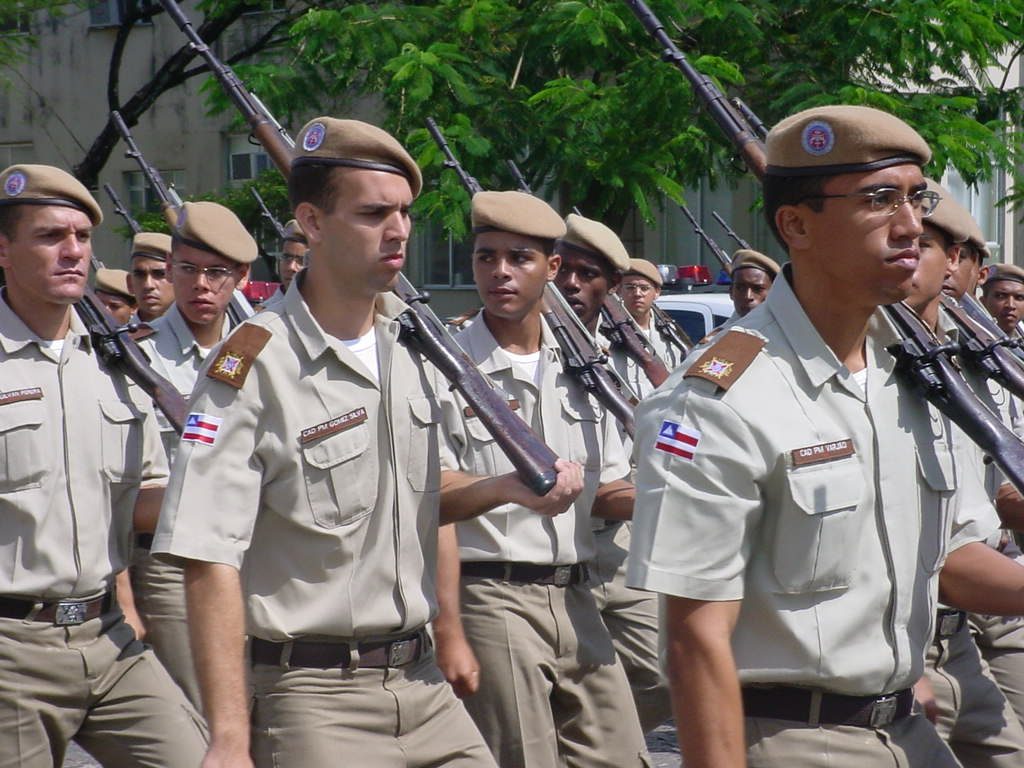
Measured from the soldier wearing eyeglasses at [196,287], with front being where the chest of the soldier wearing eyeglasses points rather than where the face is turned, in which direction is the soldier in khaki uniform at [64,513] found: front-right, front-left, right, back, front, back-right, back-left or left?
front-right

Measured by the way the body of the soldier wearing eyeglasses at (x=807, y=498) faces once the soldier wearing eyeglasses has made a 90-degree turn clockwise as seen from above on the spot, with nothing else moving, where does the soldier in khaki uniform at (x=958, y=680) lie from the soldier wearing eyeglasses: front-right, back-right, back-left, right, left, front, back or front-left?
back-right

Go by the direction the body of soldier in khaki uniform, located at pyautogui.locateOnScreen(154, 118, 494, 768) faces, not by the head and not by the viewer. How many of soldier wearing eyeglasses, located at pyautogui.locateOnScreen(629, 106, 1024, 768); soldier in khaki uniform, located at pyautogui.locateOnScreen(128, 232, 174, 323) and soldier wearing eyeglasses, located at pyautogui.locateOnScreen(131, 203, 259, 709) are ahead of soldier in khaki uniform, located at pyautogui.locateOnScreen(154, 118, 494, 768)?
1

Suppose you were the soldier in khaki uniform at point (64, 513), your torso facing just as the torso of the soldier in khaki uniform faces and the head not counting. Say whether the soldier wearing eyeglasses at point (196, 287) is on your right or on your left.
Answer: on your left

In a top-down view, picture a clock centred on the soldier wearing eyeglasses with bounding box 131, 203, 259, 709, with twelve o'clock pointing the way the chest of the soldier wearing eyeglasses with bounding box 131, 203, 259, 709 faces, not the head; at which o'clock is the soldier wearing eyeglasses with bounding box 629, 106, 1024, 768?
the soldier wearing eyeglasses with bounding box 629, 106, 1024, 768 is roughly at 1 o'clock from the soldier wearing eyeglasses with bounding box 131, 203, 259, 709.

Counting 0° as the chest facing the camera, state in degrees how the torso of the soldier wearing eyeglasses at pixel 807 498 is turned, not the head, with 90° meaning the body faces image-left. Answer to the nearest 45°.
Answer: approximately 315°

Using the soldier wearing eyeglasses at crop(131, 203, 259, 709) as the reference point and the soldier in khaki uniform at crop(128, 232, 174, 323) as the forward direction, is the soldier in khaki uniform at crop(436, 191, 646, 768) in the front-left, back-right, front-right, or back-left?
back-right

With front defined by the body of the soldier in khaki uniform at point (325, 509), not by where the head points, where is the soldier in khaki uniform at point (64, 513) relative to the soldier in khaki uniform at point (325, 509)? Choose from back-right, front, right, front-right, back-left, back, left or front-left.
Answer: back

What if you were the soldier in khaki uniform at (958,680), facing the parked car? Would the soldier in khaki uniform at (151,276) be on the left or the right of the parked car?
left
